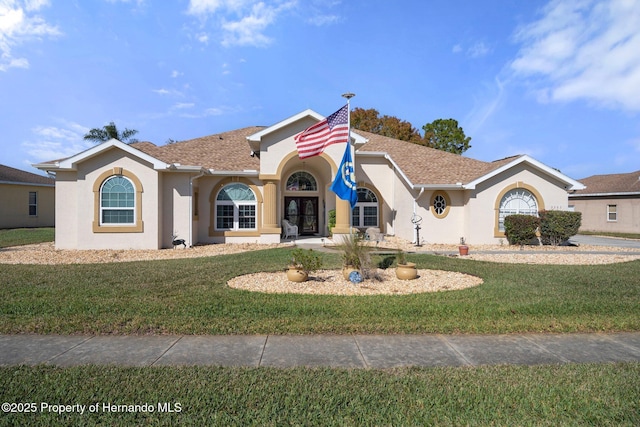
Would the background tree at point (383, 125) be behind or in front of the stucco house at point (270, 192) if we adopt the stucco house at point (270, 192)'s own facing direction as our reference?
behind

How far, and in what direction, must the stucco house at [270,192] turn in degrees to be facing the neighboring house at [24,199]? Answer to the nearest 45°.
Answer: approximately 135° to its right

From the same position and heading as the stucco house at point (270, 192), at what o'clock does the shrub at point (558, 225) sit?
The shrub is roughly at 9 o'clock from the stucco house.

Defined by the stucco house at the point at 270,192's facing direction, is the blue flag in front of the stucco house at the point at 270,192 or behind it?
in front

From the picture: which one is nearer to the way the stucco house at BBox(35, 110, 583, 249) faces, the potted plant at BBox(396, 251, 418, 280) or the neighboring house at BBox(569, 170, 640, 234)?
the potted plant

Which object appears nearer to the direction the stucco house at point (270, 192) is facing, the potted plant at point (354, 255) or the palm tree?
the potted plant

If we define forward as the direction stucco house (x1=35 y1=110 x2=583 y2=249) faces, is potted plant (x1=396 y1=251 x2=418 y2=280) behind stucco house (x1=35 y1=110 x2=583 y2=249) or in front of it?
in front

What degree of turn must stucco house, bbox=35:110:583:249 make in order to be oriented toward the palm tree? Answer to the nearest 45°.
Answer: approximately 135° to its right

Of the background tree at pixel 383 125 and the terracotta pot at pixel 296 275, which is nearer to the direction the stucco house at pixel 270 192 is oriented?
the terracotta pot

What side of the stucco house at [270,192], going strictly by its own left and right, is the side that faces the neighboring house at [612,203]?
left

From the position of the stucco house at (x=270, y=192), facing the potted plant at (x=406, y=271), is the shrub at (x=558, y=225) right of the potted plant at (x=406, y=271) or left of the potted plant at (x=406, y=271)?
left

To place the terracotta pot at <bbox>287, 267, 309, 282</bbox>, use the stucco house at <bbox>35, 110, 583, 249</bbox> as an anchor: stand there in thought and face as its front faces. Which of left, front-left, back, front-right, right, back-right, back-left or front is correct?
front

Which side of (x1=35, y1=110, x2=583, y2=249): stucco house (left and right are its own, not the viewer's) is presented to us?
front

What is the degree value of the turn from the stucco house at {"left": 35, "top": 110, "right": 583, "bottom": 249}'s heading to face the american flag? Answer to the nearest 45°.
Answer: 0° — it already faces it

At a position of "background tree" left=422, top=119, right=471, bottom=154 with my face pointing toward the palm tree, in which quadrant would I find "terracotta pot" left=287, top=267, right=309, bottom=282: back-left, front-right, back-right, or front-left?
front-left

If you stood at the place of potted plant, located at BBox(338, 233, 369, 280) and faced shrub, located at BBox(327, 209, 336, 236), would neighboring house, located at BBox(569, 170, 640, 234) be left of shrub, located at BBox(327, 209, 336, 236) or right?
right

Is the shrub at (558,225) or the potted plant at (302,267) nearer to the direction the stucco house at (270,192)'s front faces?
the potted plant

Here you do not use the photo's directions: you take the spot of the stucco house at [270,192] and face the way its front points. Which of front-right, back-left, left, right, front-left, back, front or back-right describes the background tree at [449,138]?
back-left
